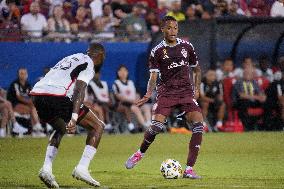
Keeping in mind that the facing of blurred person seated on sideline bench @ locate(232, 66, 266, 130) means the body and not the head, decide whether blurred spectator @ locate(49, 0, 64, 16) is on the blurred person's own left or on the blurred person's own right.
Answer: on the blurred person's own right

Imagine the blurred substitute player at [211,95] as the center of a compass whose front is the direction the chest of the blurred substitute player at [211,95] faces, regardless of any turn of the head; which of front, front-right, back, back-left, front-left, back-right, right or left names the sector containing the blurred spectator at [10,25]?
right

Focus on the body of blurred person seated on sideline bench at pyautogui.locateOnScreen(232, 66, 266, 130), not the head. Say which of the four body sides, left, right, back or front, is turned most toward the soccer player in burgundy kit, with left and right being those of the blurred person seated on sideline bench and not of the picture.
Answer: front

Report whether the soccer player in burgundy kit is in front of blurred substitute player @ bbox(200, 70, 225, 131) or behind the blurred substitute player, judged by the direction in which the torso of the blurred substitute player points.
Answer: in front

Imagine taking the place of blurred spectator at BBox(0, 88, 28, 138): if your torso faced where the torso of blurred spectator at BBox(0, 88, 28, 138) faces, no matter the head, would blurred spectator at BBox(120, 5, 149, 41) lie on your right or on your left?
on your left

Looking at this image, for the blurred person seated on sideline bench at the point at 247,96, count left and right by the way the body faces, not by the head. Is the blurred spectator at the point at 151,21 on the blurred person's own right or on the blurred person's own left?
on the blurred person's own right
